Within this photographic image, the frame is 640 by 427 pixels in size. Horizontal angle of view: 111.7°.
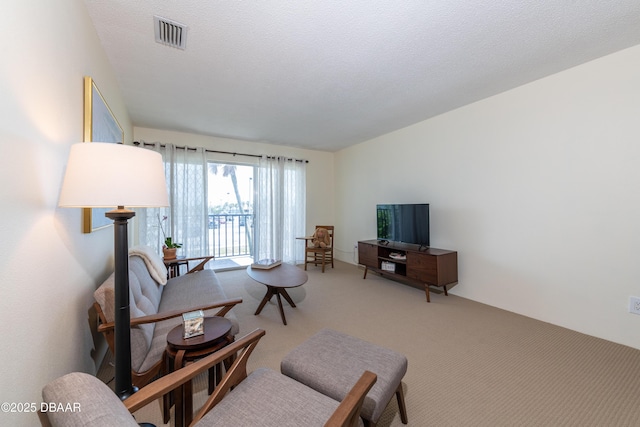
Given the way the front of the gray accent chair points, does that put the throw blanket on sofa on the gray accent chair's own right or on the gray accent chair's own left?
on the gray accent chair's own left

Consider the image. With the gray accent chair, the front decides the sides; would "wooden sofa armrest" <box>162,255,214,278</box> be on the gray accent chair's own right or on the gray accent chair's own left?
on the gray accent chair's own left

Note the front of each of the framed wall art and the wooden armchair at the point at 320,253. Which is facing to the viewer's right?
the framed wall art

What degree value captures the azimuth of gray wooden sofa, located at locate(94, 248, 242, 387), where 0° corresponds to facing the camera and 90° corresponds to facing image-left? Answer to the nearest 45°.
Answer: approximately 270°

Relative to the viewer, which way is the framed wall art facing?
to the viewer's right

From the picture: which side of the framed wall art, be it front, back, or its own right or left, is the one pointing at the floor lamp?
right

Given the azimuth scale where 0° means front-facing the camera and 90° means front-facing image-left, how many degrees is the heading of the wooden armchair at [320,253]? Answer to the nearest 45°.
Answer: approximately 45°

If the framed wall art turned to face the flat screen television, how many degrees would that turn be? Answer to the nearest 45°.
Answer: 0° — it already faces it

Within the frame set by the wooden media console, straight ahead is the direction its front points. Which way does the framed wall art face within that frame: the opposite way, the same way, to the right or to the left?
the opposite way

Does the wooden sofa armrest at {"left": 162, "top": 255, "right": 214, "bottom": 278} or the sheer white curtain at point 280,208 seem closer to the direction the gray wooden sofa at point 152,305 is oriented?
the sheer white curtain
